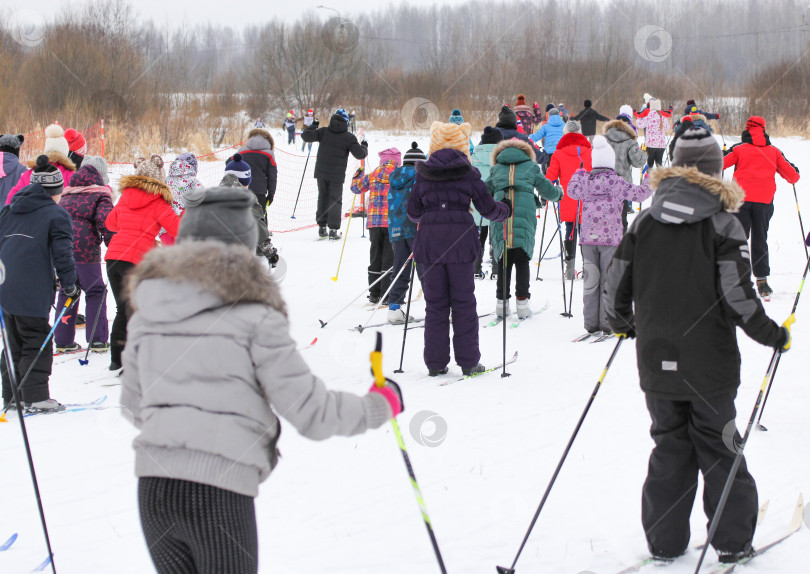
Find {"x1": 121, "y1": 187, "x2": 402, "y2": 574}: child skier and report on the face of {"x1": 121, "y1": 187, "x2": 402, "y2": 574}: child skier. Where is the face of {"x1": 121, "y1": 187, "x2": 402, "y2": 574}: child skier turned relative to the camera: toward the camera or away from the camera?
away from the camera

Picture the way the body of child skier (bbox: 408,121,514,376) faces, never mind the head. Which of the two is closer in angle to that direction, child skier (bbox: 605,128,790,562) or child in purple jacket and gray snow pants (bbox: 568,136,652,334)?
the child in purple jacket and gray snow pants

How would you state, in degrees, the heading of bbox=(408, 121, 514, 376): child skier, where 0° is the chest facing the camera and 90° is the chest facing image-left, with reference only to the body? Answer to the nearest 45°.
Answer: approximately 180°

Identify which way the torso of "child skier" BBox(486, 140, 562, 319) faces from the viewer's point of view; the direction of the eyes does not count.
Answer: away from the camera

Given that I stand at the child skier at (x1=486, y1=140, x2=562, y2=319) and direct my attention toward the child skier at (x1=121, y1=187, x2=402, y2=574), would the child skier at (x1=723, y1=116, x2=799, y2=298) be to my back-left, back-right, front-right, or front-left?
back-left

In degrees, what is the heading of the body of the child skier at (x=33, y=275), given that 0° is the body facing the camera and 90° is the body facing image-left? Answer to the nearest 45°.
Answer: approximately 225°

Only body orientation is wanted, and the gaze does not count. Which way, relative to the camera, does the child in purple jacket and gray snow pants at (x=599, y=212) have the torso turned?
away from the camera

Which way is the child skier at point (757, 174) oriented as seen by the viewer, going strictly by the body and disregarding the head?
away from the camera
